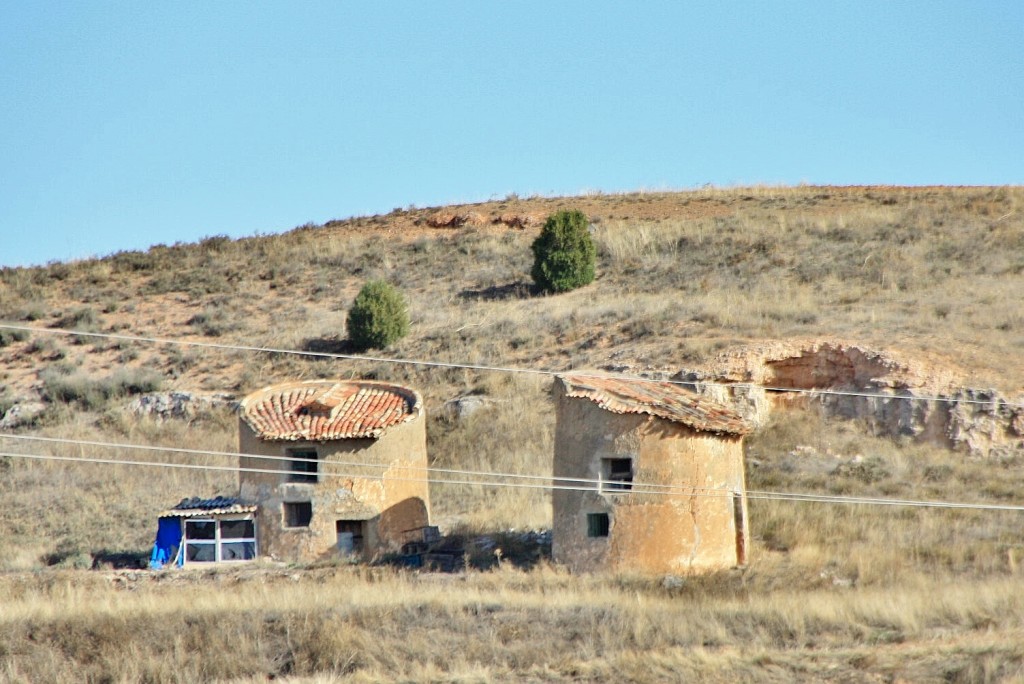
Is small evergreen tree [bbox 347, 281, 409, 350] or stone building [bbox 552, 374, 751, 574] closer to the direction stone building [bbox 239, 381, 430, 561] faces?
the stone building

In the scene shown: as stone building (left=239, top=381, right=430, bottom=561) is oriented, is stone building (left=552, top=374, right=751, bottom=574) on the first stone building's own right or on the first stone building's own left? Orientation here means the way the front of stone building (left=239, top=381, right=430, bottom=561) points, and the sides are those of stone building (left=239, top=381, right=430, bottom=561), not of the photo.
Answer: on the first stone building's own left

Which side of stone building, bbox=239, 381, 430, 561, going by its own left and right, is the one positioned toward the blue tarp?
right

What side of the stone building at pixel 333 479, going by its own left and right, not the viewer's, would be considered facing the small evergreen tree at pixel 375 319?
back

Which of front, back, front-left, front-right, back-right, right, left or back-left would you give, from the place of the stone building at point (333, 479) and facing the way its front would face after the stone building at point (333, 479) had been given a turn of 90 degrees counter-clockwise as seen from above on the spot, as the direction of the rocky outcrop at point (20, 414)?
back-left

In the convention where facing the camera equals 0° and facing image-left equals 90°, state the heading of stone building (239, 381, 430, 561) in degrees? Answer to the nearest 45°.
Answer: approximately 0°
